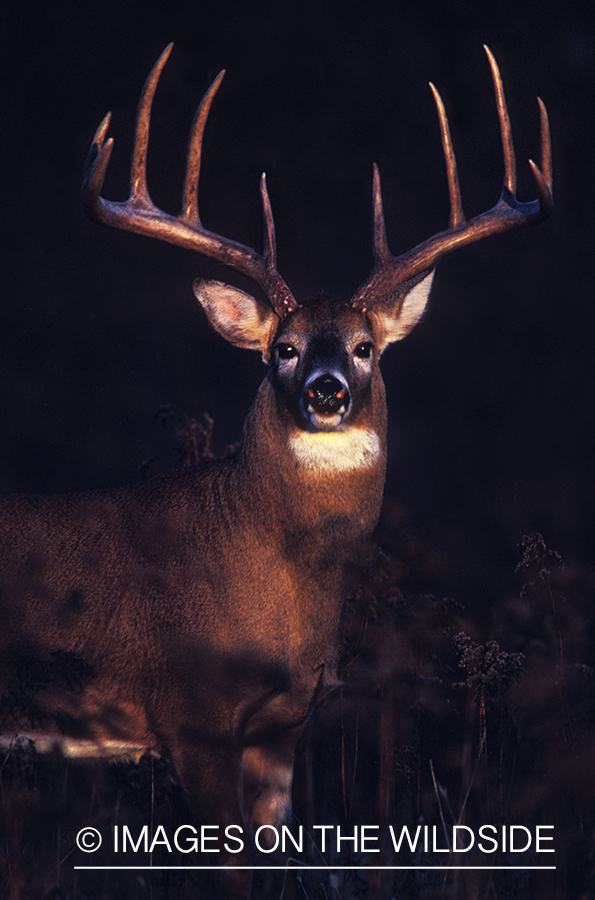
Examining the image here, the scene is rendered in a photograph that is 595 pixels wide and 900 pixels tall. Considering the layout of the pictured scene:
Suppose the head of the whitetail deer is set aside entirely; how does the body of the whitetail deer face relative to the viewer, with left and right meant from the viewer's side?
facing the viewer and to the right of the viewer
